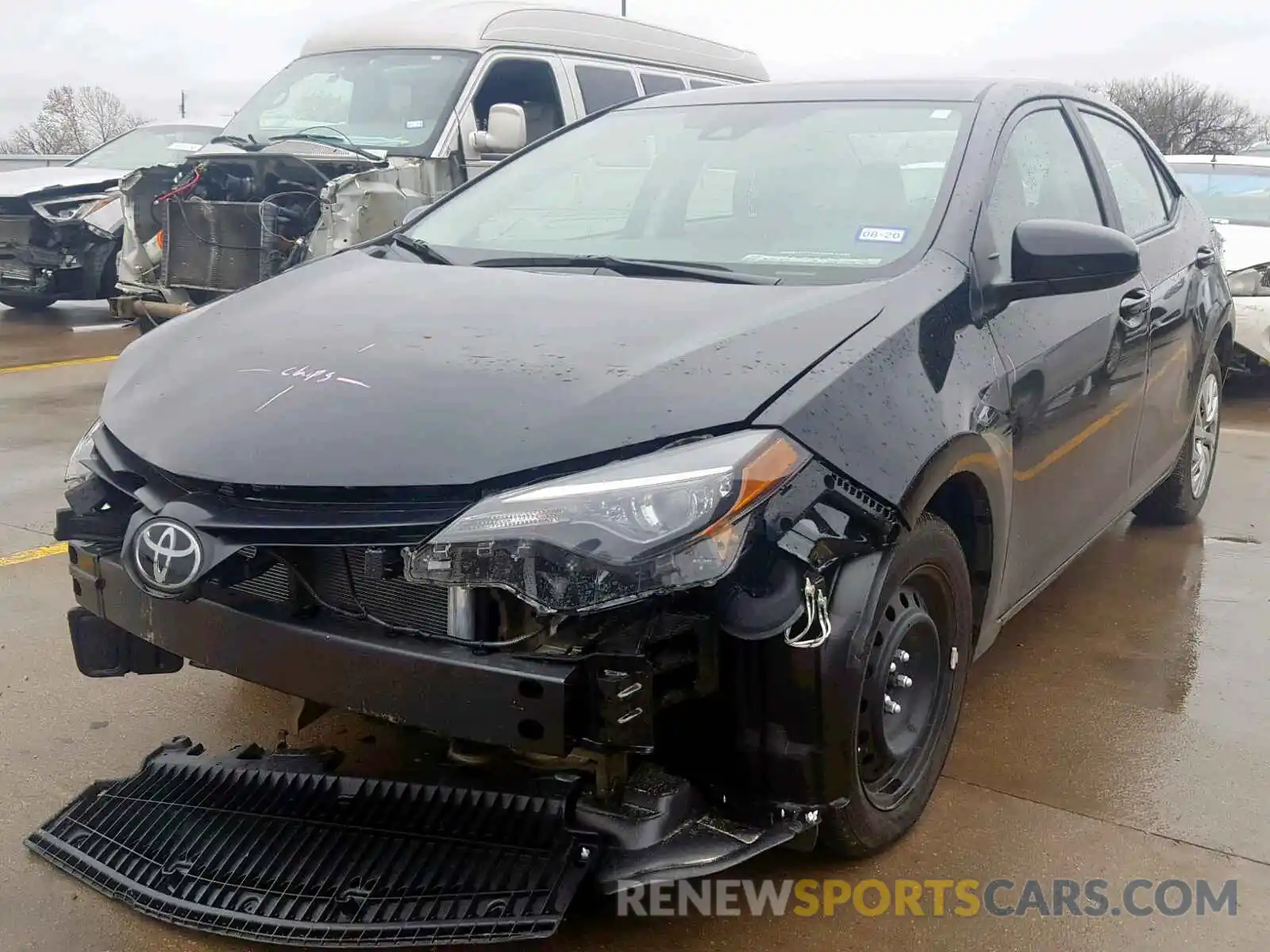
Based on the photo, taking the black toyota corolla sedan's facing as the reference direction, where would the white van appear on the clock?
The white van is roughly at 4 o'clock from the black toyota corolla sedan.

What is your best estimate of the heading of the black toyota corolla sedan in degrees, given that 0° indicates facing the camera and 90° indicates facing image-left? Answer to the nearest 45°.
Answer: approximately 45°

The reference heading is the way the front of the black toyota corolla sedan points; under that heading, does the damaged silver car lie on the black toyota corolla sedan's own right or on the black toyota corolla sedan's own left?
on the black toyota corolla sedan's own right

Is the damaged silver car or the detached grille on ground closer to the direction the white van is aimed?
the detached grille on ground

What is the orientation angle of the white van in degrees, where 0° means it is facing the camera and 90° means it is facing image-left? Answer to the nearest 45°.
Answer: approximately 45°

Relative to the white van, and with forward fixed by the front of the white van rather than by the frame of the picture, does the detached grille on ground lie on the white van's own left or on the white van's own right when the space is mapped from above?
on the white van's own left
